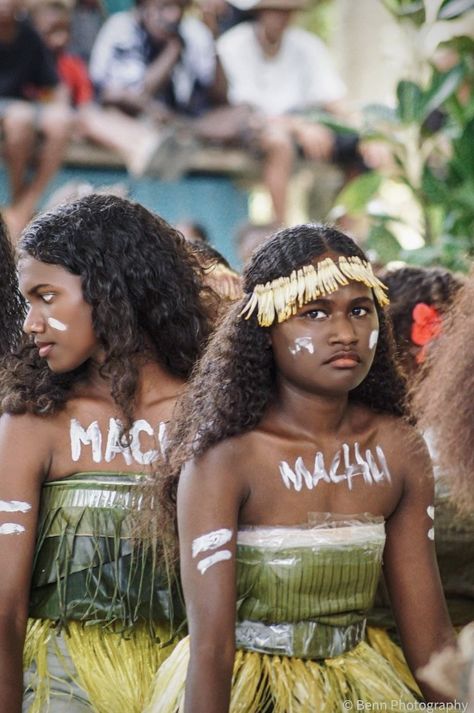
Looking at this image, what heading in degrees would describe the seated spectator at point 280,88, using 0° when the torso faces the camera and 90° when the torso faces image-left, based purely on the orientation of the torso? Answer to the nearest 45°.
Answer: approximately 0°

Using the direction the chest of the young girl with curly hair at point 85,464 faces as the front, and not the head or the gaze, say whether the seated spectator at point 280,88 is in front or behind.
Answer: behind

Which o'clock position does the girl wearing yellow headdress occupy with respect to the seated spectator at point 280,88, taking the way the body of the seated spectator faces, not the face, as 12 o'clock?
The girl wearing yellow headdress is roughly at 12 o'clock from the seated spectator.

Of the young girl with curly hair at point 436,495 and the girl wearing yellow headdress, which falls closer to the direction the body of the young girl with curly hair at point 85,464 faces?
the girl wearing yellow headdress

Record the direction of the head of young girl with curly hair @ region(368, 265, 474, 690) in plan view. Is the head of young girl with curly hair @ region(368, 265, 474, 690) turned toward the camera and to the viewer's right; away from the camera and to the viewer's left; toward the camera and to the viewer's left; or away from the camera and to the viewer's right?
away from the camera and to the viewer's right

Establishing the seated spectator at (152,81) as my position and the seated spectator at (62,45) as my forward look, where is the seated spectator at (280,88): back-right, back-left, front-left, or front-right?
back-right

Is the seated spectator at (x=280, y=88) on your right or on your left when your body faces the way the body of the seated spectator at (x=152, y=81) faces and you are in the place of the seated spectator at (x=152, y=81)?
on your left
